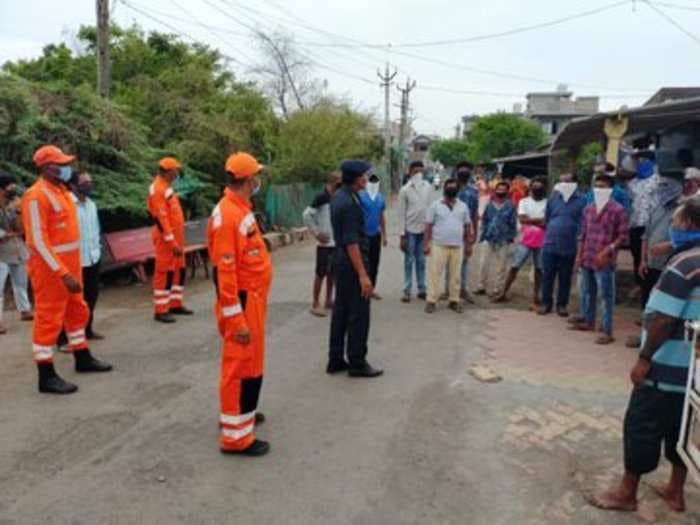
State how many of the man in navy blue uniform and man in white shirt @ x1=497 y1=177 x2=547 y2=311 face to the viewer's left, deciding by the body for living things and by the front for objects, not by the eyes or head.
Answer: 0

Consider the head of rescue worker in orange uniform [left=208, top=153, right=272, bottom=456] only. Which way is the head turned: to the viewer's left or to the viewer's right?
to the viewer's right

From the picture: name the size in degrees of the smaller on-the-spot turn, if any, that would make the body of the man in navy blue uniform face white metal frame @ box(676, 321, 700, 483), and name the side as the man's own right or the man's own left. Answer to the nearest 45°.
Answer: approximately 45° to the man's own right

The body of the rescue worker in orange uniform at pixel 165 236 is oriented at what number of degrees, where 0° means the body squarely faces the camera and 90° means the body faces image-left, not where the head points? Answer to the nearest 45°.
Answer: approximately 270°

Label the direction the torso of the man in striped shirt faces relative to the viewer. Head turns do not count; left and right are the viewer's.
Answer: facing to the left of the viewer

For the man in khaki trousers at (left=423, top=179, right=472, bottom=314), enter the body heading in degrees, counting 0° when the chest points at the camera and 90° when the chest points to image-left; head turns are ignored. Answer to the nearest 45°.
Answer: approximately 0°
